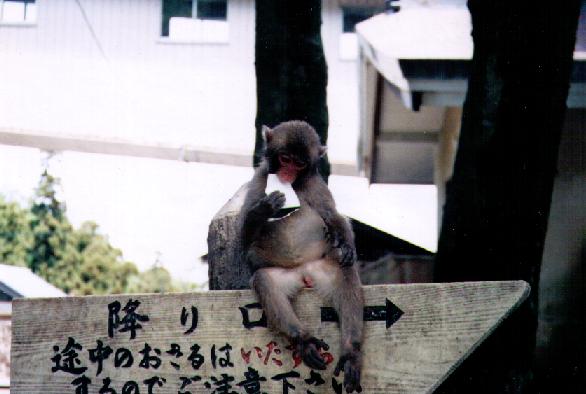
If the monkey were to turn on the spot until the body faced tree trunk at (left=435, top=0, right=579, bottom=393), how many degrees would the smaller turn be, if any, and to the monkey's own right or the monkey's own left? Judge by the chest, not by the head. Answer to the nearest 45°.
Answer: approximately 135° to the monkey's own left

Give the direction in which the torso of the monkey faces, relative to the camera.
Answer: toward the camera

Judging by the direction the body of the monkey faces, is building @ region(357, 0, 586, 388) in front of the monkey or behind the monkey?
behind

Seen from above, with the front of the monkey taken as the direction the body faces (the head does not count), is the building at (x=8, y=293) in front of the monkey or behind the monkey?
behind

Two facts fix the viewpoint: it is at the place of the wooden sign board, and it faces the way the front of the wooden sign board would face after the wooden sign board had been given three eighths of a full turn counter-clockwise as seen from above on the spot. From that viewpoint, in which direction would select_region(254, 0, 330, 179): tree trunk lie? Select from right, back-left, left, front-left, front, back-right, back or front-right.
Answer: front-left

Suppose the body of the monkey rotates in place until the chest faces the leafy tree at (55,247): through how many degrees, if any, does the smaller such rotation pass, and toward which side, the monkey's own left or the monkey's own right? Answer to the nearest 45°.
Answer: approximately 180°

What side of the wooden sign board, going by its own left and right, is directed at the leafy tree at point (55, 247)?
back

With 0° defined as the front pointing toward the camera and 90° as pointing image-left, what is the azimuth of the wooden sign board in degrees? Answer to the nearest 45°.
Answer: approximately 0°

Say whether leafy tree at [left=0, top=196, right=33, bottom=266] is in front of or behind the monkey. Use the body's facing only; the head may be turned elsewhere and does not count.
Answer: behind
